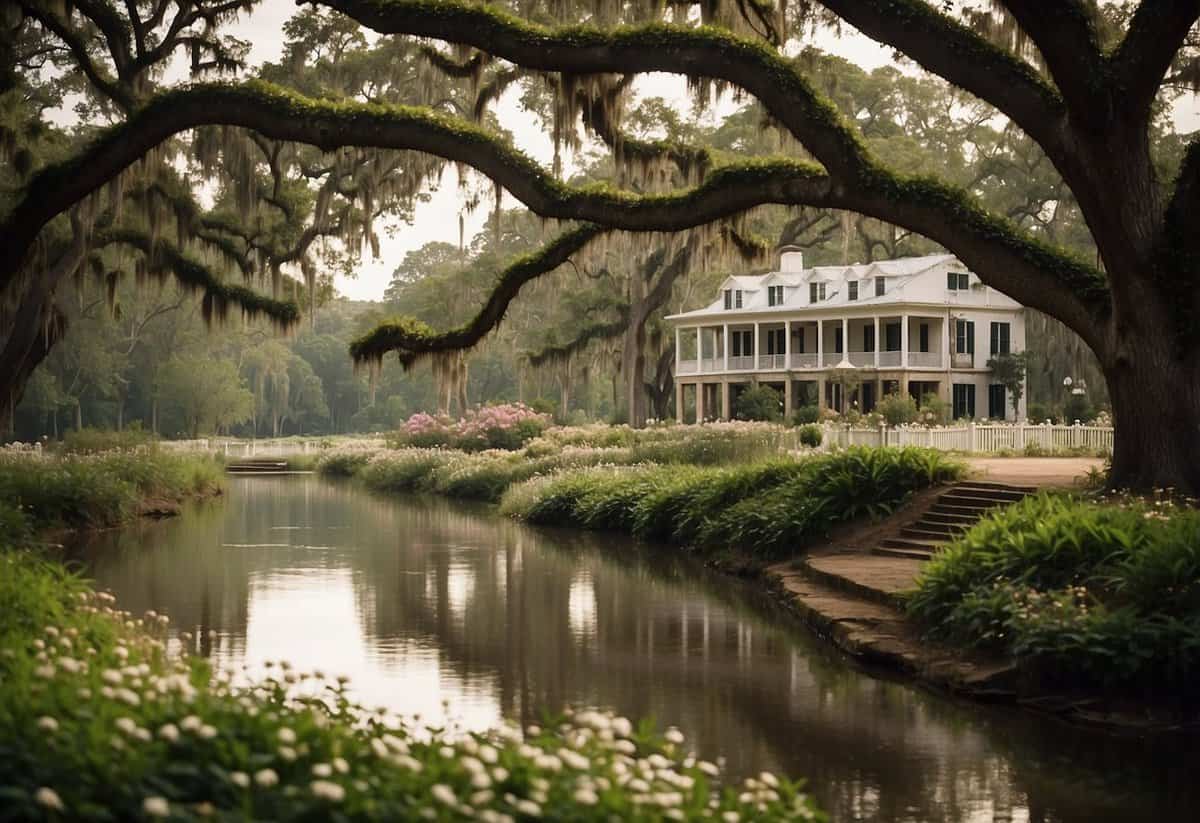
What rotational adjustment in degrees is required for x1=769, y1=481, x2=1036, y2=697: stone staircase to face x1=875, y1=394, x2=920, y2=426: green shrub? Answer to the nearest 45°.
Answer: approximately 135° to its right

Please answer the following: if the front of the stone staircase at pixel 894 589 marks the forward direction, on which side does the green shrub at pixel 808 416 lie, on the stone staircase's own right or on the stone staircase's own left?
on the stone staircase's own right

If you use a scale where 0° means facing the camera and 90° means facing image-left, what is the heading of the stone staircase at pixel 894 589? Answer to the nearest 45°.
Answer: approximately 45°

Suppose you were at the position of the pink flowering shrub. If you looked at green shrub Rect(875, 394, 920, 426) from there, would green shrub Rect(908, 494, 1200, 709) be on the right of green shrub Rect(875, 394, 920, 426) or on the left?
right

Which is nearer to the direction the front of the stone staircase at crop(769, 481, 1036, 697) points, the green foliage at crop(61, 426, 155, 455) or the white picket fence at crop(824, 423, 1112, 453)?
the green foliage

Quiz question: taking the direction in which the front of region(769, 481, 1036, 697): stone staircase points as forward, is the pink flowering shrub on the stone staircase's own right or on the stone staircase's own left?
on the stone staircase's own right

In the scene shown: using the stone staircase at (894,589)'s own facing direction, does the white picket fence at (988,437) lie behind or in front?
behind

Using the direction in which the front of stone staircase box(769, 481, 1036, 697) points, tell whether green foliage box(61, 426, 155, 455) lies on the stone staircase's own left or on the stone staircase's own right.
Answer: on the stone staircase's own right

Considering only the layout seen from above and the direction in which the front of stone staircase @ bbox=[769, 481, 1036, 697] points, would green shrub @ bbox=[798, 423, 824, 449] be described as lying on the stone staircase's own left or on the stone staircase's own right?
on the stone staircase's own right

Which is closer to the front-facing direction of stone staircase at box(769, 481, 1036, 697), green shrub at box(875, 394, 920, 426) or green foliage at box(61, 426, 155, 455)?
the green foliage
